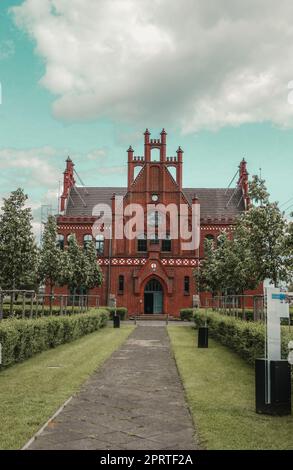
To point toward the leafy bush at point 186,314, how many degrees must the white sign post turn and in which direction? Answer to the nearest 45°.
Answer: approximately 180°

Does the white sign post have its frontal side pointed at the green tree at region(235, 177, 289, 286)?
no

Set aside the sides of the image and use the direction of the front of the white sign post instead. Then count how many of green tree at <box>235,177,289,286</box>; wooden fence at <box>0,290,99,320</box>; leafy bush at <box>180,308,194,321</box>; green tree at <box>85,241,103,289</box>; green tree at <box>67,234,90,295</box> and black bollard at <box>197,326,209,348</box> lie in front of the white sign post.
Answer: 0

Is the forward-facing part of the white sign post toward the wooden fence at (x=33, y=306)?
no

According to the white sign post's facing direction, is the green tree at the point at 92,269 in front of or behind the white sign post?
behind

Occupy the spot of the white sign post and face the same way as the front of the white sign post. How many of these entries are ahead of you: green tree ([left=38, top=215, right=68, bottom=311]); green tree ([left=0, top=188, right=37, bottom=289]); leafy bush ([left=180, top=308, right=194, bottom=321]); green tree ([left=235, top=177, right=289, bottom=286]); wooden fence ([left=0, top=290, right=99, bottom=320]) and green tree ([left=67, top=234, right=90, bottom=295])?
0

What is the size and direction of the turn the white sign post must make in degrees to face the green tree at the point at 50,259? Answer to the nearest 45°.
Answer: approximately 135° to its right

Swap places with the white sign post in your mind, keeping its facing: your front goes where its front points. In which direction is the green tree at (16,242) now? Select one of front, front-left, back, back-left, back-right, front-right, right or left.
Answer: back-right

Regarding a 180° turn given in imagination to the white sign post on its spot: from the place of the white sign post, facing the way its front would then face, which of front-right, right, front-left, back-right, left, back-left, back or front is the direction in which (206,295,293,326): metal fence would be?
front

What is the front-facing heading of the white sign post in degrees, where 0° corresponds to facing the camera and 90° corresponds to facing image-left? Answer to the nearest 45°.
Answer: approximately 0°

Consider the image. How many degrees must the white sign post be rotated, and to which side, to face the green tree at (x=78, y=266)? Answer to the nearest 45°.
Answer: approximately 135° to its right

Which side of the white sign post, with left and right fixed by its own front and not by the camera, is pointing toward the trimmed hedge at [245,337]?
back

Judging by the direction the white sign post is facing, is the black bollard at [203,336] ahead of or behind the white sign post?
behind
